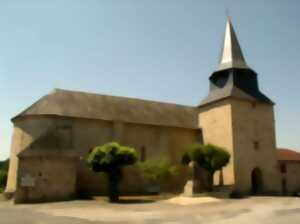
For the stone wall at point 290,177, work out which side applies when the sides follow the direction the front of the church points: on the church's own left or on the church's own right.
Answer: on the church's own left

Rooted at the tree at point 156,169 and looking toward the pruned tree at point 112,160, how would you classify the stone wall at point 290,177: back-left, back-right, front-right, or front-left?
back-left

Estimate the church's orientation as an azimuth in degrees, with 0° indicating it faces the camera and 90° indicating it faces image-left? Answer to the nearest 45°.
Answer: approximately 315°
